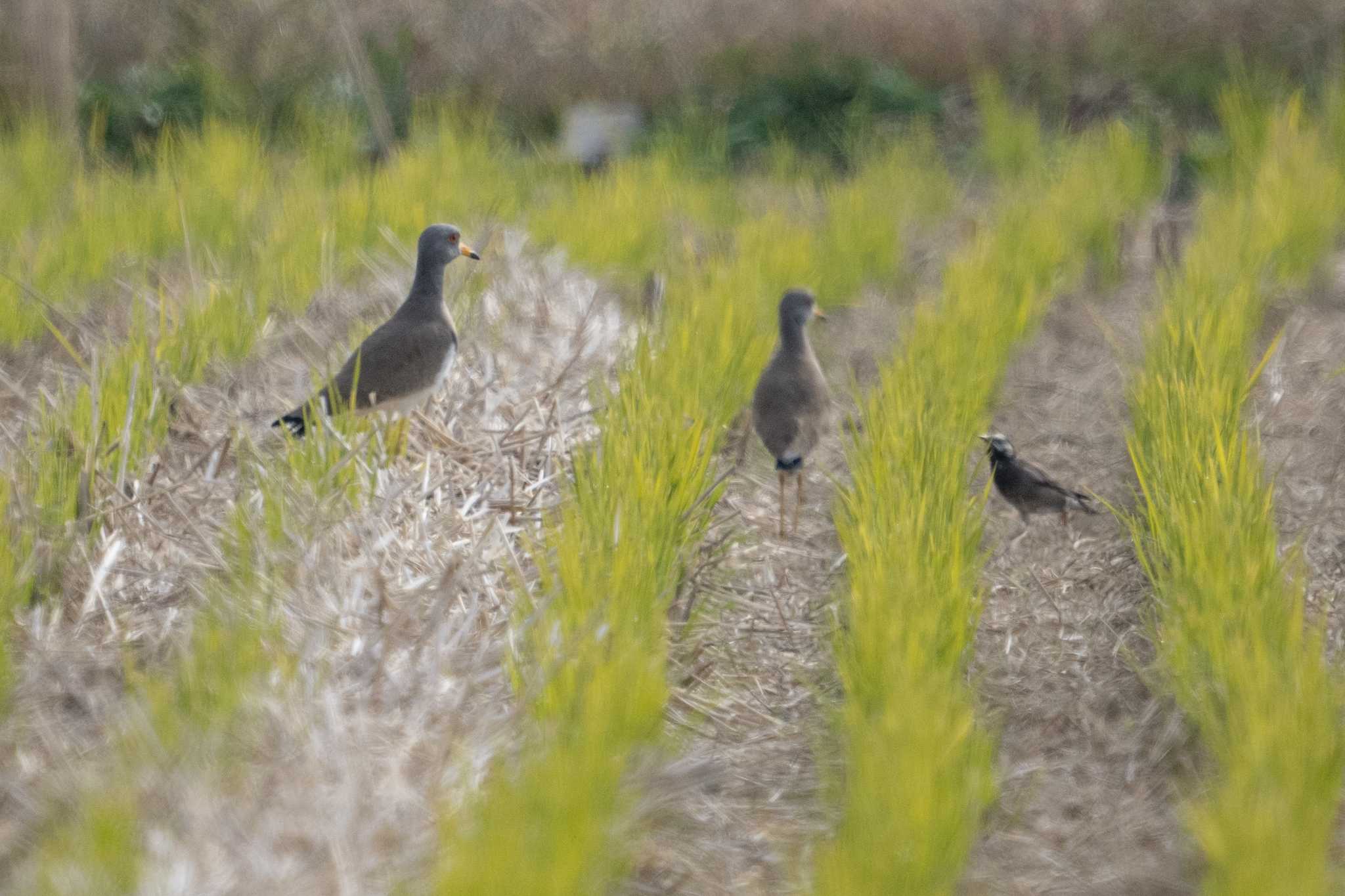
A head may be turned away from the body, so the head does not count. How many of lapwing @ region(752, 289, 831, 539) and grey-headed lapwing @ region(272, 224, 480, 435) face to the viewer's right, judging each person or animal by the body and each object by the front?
1

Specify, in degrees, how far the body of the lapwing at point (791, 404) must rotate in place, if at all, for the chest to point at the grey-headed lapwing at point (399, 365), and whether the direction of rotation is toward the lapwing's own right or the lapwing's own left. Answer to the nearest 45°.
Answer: approximately 135° to the lapwing's own left

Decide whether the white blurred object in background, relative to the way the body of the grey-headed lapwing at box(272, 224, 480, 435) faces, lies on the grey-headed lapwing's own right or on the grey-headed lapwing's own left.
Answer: on the grey-headed lapwing's own left

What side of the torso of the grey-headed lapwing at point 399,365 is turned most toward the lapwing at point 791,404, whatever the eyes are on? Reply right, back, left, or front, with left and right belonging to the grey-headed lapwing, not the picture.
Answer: front

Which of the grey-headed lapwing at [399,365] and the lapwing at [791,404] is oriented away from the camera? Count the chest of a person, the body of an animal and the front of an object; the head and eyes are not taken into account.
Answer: the lapwing

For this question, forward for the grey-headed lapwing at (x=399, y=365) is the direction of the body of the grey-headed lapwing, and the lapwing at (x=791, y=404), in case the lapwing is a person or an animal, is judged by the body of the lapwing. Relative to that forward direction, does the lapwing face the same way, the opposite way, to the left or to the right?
to the left

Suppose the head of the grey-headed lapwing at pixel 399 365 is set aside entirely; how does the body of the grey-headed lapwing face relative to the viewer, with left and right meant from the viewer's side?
facing to the right of the viewer

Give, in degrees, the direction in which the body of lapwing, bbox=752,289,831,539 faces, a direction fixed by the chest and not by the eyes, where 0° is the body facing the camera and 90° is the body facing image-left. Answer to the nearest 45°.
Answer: approximately 180°

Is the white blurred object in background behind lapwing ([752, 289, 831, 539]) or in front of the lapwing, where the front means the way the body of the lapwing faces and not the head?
in front
